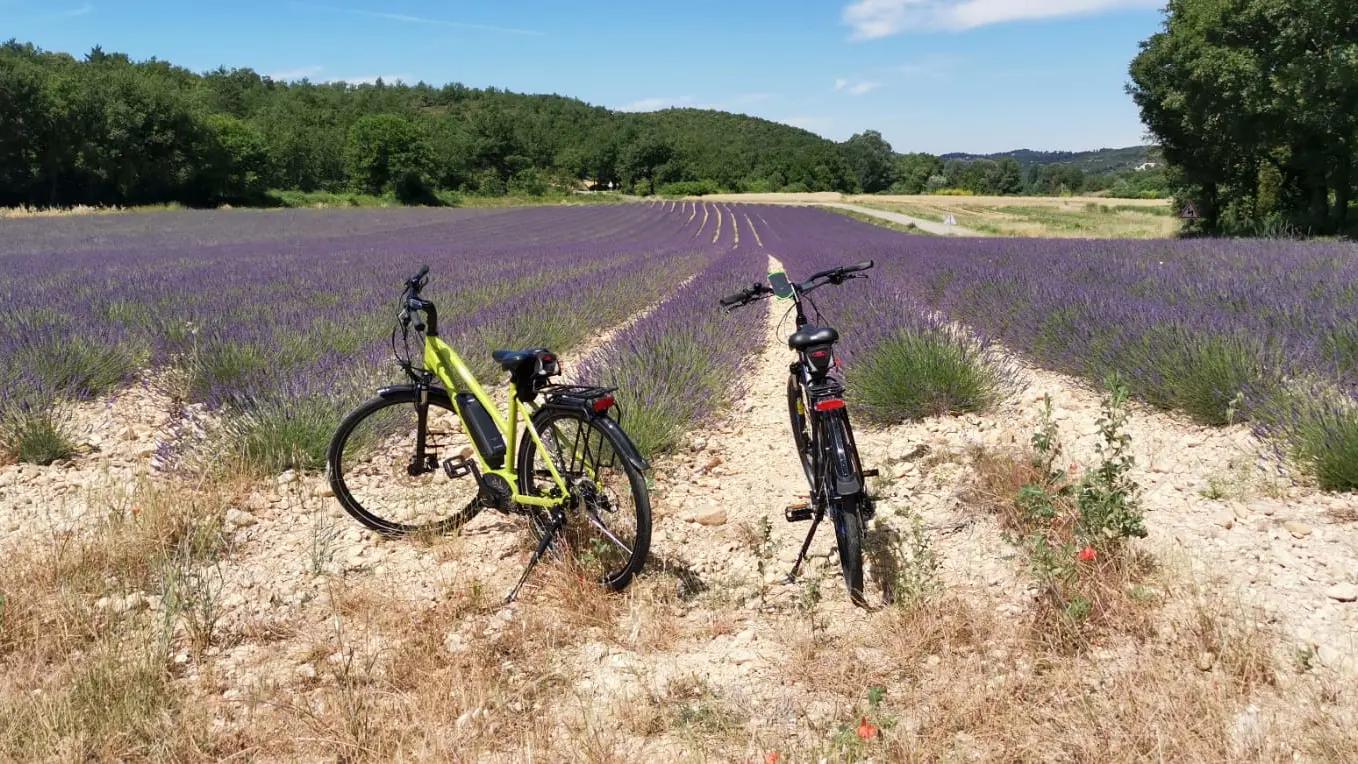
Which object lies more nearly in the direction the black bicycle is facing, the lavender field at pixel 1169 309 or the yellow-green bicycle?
the lavender field

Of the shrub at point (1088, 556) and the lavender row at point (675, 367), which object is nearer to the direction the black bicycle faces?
the lavender row

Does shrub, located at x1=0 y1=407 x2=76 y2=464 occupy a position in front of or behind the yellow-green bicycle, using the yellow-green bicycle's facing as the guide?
in front

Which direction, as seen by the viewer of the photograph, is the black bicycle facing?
facing away from the viewer

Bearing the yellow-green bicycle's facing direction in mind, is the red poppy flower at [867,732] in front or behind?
behind

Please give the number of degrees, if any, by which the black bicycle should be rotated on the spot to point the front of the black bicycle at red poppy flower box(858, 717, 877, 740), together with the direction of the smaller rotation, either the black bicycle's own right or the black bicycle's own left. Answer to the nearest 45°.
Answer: approximately 180°

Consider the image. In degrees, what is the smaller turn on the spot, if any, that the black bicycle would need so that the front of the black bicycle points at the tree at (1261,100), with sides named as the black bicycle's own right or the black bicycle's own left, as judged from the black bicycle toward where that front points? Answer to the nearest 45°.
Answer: approximately 45° to the black bicycle's own right

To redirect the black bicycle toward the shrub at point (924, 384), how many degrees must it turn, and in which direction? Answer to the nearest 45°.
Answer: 0° — it already faces it

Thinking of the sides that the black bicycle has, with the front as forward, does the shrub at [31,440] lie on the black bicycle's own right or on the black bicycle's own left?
on the black bicycle's own left

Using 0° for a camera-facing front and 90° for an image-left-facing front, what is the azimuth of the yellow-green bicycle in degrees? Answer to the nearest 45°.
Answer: approximately 135°

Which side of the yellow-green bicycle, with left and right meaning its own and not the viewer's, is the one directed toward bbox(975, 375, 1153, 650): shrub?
back

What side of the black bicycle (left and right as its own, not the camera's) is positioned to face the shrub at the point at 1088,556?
right

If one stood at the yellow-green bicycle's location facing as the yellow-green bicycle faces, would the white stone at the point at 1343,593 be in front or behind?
behind

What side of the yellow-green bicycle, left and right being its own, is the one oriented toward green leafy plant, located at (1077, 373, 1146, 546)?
back

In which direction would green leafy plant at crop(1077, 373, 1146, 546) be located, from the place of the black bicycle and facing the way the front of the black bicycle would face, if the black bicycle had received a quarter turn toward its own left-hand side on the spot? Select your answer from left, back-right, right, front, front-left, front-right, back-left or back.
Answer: back

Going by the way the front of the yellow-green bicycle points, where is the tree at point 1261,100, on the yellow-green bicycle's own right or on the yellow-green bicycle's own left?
on the yellow-green bicycle's own right

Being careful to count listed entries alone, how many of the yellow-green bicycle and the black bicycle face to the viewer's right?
0
